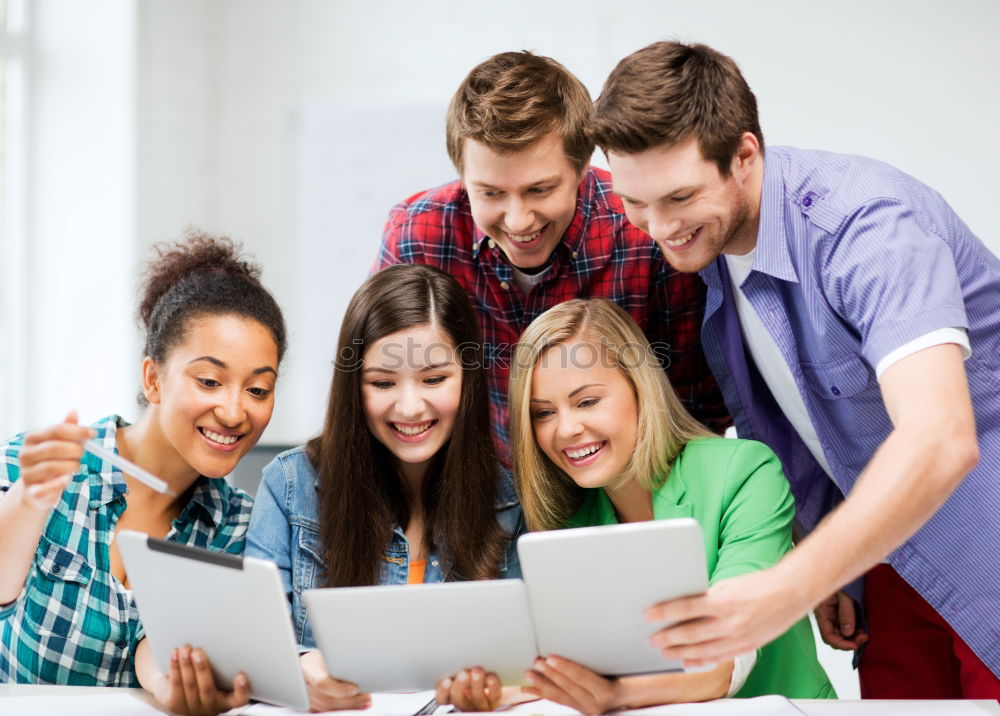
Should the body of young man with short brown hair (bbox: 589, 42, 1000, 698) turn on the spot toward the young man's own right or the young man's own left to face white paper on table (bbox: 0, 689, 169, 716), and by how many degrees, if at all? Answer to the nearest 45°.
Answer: approximately 45° to the young man's own right

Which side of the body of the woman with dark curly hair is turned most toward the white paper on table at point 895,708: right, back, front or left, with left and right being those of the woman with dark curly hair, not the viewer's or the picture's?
left

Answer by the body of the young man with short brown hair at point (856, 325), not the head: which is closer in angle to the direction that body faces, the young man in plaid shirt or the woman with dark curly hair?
the woman with dark curly hair

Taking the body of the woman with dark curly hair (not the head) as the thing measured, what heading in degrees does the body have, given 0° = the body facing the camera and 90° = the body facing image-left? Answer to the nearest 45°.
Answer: approximately 315°

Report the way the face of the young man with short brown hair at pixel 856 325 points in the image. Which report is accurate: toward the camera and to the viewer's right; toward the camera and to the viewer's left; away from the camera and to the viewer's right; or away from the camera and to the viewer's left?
toward the camera and to the viewer's left
